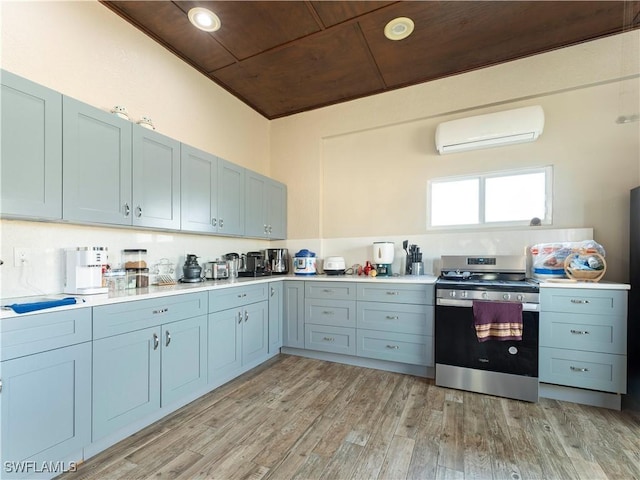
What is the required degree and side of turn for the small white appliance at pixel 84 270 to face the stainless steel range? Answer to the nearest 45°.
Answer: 0° — it already faces it

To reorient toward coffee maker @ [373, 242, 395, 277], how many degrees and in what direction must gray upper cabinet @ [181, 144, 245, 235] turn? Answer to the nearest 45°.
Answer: approximately 45° to its left

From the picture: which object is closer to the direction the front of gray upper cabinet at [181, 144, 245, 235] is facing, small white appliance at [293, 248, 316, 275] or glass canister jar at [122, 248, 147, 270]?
the small white appliance

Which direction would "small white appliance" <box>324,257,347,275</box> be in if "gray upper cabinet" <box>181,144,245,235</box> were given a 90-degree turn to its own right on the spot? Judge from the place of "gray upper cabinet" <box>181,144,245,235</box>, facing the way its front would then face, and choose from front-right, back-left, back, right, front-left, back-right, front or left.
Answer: back-left

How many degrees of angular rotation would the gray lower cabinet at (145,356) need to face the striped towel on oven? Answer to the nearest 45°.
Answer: approximately 45° to its left

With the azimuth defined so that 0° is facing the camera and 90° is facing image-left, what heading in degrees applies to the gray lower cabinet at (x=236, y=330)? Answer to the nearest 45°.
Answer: approximately 315°

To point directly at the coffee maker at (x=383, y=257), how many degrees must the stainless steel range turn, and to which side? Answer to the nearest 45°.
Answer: approximately 135° to its right

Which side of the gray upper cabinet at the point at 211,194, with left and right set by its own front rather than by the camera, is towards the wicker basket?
front

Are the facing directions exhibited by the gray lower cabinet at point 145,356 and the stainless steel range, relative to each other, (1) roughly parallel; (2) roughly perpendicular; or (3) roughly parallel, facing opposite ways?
roughly perpendicular

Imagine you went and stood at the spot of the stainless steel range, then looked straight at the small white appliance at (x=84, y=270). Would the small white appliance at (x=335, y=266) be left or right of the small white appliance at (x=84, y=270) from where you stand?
right

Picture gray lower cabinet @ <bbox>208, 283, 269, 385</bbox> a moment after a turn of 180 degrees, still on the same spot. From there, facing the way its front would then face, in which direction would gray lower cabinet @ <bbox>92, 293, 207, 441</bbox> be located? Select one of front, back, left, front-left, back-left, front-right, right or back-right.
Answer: left

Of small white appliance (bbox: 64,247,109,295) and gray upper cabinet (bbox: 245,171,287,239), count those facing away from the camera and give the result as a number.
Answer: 0

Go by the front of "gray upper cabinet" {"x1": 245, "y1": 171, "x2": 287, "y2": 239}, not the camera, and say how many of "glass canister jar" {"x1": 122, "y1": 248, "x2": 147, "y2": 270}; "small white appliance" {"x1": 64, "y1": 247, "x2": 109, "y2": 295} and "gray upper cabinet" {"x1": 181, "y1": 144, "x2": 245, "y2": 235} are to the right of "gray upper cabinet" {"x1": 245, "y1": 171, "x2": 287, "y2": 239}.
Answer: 3

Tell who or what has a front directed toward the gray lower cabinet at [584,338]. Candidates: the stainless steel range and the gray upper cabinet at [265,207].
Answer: the gray upper cabinet
